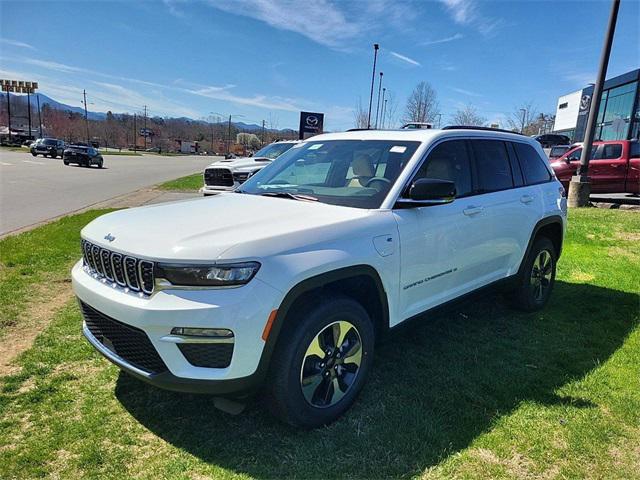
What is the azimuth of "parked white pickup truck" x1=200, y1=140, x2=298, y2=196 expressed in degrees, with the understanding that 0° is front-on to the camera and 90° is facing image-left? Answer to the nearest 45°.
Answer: approximately 45°

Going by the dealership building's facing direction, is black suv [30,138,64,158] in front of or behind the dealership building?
in front

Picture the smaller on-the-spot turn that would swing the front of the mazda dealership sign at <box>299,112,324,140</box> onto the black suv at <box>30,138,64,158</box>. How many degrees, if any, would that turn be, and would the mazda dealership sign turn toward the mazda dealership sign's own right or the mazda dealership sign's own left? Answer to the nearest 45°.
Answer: approximately 135° to the mazda dealership sign's own right

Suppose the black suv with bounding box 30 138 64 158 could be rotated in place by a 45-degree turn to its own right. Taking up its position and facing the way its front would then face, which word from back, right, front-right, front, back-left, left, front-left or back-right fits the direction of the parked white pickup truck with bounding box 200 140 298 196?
left

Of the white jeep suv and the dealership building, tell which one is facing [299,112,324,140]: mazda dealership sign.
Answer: the dealership building

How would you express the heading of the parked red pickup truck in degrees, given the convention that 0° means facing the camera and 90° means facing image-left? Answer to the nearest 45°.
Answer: approximately 90°

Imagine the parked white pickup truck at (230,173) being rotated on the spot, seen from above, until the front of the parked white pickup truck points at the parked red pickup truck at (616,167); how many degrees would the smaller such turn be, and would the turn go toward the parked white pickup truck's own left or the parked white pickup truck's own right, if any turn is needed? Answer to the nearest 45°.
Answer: approximately 135° to the parked white pickup truck's own left

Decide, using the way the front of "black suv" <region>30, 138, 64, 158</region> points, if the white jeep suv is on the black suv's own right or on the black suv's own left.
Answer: on the black suv's own left

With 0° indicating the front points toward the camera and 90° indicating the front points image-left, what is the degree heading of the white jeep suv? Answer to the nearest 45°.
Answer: approximately 45°

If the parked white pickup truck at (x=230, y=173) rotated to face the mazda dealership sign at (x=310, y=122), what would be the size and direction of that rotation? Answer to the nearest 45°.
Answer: approximately 135° to its right

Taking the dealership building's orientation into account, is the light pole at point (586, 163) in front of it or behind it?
in front

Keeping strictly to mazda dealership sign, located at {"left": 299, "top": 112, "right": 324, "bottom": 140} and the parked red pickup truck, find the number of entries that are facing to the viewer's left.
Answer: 1

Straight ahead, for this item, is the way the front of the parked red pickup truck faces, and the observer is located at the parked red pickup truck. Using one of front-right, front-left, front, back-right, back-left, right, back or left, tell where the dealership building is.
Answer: right

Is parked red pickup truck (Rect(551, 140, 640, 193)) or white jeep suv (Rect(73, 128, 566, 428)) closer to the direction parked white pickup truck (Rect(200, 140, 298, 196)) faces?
the white jeep suv

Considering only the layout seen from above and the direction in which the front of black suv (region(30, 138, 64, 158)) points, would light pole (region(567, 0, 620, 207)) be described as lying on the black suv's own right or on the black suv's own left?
on the black suv's own left

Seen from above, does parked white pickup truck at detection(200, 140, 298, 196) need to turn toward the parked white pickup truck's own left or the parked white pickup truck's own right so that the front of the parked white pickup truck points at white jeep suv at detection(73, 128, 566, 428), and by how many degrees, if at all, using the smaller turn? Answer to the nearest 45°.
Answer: approximately 45° to the parked white pickup truck's own left
